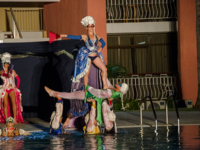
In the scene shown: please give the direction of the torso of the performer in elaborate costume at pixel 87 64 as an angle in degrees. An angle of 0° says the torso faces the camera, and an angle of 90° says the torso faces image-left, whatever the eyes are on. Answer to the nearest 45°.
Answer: approximately 0°

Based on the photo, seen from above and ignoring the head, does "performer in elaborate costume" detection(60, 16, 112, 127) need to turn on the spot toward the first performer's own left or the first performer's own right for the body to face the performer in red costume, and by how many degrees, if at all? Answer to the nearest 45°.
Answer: approximately 135° to the first performer's own right

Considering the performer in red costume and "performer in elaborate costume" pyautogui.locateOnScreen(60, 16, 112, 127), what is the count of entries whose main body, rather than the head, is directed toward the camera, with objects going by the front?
2

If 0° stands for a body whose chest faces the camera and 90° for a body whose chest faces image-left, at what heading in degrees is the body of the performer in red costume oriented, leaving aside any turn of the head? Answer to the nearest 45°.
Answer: approximately 0°

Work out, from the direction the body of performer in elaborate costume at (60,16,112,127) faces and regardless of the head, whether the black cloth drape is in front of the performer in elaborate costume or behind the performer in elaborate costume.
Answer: behind
